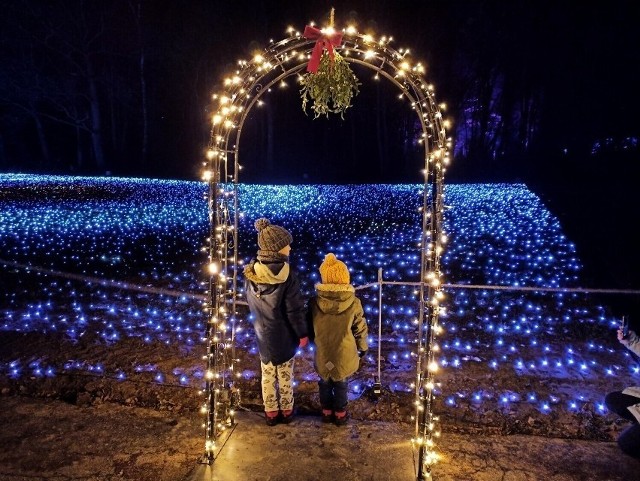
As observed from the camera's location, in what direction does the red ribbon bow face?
facing the viewer
